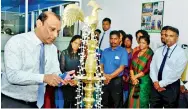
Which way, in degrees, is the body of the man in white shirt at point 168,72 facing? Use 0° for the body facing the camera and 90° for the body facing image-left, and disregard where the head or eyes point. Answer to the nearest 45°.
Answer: approximately 45°

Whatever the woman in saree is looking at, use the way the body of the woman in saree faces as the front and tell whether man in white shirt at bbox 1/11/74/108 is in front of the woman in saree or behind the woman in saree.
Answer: in front

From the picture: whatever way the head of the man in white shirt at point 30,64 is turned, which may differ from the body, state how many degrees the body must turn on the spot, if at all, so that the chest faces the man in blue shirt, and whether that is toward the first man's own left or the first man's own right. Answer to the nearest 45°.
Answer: approximately 90° to the first man's own left

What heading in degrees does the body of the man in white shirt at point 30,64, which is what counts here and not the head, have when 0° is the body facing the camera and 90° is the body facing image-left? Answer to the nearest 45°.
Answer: approximately 315°

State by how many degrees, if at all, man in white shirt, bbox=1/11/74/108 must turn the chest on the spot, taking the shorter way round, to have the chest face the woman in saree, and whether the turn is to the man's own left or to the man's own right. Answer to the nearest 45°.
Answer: approximately 90° to the man's own left

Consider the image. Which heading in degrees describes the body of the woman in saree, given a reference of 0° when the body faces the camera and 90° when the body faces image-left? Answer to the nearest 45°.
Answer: approximately 45°
